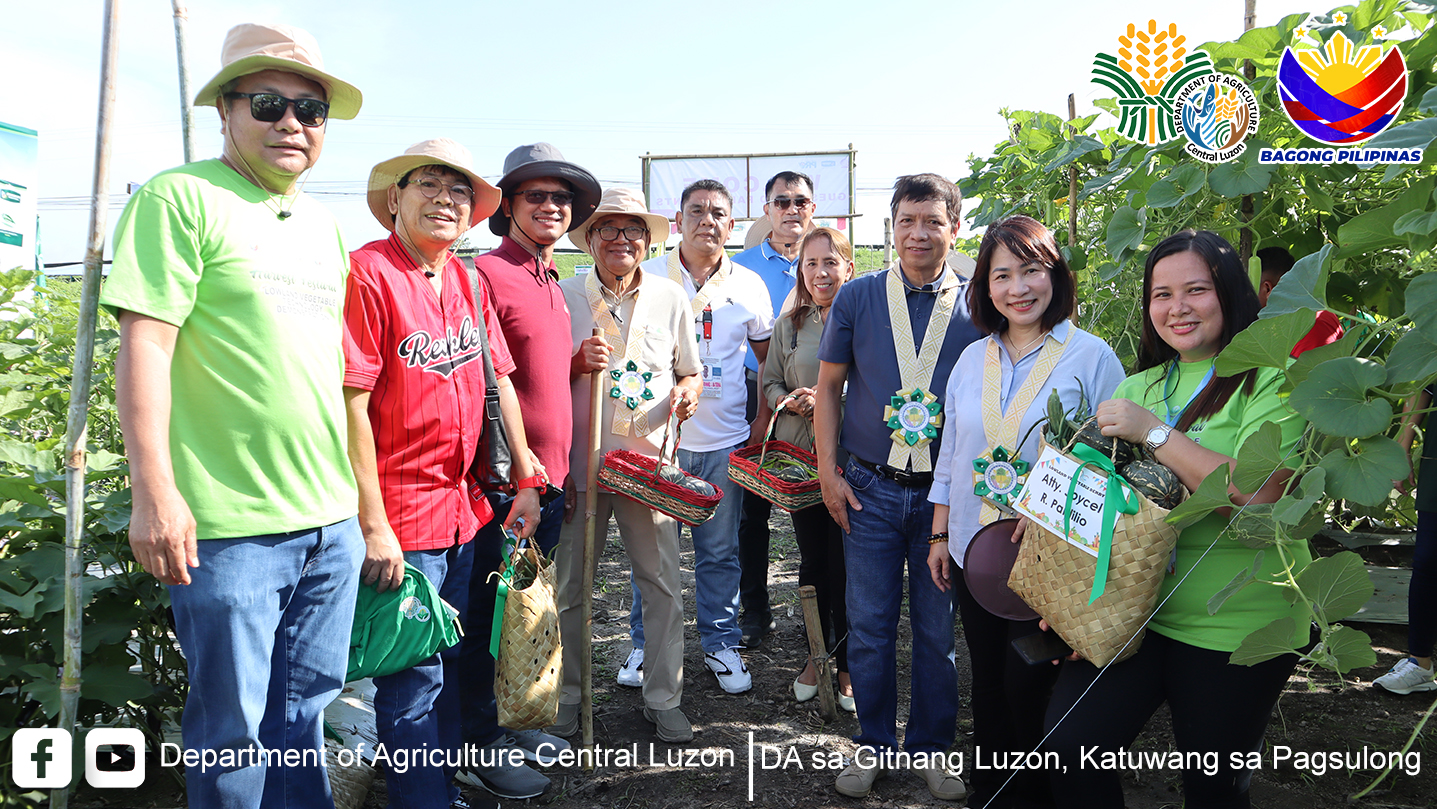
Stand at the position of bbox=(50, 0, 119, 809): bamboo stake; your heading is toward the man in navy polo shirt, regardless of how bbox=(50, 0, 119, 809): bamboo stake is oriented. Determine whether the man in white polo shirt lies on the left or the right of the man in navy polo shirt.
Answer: left

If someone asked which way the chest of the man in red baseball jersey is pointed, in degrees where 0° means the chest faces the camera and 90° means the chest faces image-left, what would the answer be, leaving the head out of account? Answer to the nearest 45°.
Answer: approximately 315°

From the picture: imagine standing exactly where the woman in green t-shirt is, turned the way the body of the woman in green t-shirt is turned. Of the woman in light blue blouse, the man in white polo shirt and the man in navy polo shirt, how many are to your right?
3

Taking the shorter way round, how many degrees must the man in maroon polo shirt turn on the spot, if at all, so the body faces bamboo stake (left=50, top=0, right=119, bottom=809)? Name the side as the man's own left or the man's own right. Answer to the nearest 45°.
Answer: approximately 90° to the man's own right

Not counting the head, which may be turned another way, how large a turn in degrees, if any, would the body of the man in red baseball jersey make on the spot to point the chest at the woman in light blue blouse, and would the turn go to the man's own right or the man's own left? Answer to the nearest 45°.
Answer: approximately 45° to the man's own left

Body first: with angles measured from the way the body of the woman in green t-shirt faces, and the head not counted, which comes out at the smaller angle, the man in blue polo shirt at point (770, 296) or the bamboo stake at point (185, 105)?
the bamboo stake

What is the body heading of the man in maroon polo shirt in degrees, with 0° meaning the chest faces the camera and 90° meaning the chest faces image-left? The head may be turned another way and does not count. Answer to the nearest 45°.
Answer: approximately 315°
